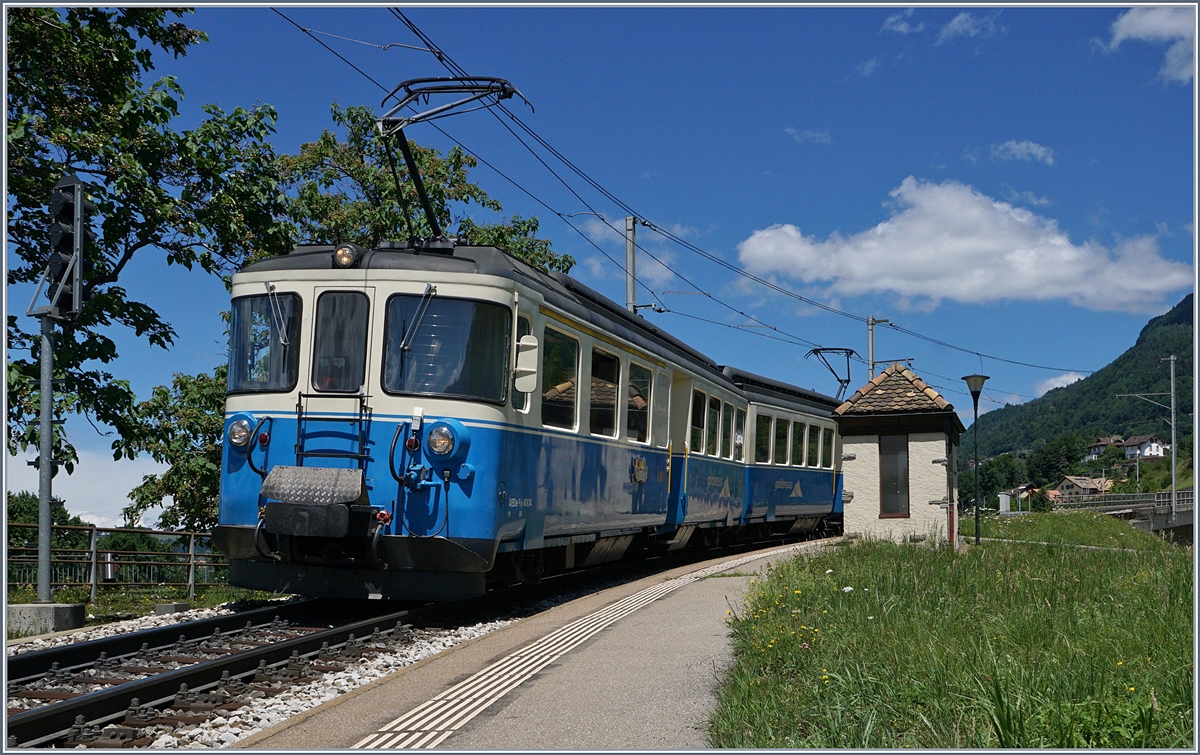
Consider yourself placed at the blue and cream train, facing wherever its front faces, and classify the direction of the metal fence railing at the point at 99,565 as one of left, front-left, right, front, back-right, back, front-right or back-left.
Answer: right

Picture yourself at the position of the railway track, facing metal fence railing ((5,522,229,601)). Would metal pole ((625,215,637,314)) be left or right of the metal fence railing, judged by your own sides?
right

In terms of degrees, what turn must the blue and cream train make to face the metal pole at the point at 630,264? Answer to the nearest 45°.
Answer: approximately 135° to its right

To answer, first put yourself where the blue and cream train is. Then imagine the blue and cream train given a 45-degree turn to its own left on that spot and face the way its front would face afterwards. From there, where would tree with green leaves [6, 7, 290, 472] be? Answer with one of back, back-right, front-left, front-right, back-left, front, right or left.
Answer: back-right

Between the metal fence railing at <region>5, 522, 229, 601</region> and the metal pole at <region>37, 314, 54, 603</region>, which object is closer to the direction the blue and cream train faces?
the metal pole

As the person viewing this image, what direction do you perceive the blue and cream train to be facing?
facing the viewer and to the left of the viewer
